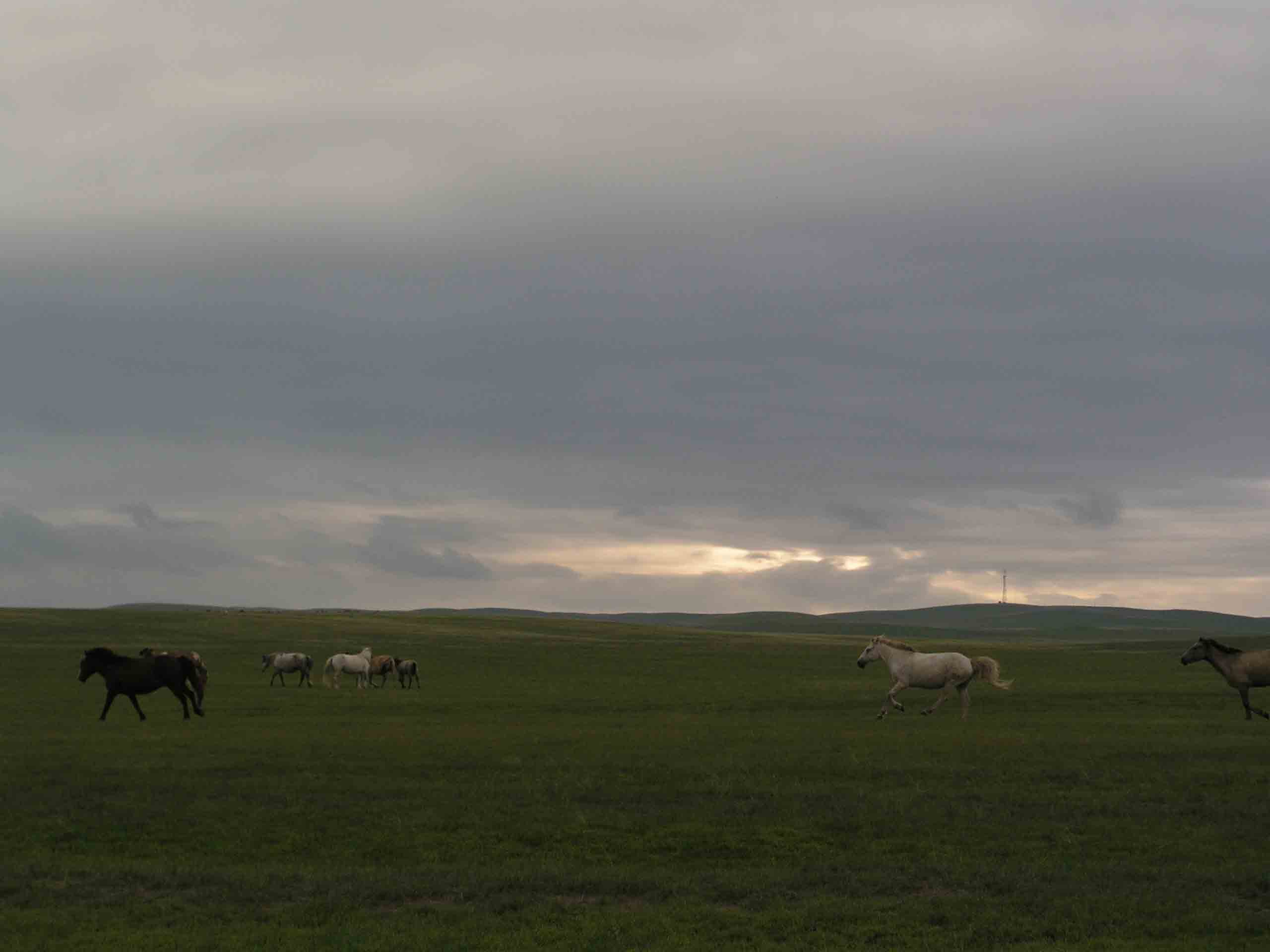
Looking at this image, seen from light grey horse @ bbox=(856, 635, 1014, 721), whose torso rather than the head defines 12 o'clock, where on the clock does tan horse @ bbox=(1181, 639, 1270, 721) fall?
The tan horse is roughly at 6 o'clock from the light grey horse.

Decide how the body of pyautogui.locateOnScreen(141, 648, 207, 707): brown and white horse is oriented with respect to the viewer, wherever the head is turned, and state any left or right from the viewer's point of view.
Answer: facing to the left of the viewer

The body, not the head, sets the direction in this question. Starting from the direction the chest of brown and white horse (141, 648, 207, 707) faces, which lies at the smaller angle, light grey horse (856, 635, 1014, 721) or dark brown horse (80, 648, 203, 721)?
the dark brown horse

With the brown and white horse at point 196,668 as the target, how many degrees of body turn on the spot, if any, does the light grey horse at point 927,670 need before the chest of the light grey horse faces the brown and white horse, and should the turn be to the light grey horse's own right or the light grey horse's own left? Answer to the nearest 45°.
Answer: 0° — it already faces it

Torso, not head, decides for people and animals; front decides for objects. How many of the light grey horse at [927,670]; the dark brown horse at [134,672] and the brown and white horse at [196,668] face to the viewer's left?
3

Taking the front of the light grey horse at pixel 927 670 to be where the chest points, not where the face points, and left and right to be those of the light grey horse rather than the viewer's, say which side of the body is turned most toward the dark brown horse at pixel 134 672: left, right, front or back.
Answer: front

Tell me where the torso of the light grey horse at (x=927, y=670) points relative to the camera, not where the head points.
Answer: to the viewer's left

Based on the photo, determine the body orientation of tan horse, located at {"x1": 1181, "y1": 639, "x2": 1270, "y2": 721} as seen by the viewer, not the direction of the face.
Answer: to the viewer's left

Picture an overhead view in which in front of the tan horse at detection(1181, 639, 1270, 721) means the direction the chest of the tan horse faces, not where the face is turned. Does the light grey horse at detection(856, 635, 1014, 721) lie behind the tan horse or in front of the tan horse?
in front

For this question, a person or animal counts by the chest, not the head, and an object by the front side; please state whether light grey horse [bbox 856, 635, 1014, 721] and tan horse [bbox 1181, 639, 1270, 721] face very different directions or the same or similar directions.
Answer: same or similar directions

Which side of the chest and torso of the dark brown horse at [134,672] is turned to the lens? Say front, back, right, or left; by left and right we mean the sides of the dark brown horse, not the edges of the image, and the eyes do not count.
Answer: left

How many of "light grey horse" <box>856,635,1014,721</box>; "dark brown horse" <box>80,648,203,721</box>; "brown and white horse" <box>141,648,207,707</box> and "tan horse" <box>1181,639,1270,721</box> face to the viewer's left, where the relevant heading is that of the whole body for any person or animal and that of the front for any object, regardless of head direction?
4
